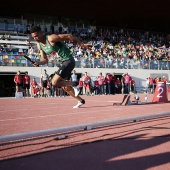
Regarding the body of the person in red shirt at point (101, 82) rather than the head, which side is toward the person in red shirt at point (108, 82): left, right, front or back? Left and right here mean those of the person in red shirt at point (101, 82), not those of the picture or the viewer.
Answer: left

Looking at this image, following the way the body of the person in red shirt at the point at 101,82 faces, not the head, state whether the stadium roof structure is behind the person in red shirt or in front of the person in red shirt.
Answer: behind

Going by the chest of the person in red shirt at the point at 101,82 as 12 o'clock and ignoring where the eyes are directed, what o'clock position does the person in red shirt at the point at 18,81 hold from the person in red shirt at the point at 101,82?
the person in red shirt at the point at 18,81 is roughly at 2 o'clock from the person in red shirt at the point at 101,82.

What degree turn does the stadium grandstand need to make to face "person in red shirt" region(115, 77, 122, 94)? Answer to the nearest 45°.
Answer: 0° — it already faces them

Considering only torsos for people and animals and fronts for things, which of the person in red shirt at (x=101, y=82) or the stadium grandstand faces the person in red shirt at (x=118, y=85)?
the stadium grandstand

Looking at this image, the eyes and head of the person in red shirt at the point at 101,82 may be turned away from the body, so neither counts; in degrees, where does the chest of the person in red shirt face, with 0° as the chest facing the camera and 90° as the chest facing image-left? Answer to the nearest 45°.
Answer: approximately 0°

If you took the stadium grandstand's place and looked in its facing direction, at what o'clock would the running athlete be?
The running athlete is roughly at 12 o'clock from the stadium grandstand.

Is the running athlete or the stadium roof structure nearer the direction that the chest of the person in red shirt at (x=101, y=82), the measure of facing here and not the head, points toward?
the running athlete

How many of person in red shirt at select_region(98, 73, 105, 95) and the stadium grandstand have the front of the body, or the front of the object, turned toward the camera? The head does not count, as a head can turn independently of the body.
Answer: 2

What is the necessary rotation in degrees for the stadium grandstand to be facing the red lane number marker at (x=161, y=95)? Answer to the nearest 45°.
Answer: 0° — it already faces it

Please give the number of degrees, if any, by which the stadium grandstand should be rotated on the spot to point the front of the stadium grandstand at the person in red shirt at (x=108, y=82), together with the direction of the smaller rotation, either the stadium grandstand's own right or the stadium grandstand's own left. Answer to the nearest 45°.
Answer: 0° — it already faces them
